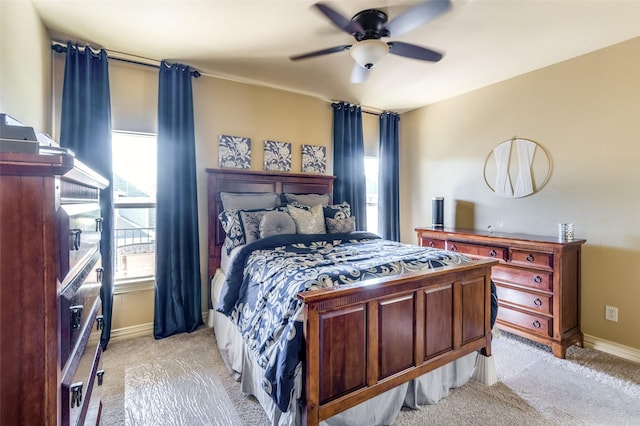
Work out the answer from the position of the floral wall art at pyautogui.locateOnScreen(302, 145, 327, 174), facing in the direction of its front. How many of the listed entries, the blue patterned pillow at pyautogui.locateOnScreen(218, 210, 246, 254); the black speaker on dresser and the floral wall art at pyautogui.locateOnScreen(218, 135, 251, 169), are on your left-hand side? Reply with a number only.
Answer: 1

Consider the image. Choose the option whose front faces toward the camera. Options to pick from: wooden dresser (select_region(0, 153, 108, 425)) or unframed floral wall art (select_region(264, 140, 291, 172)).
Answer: the unframed floral wall art

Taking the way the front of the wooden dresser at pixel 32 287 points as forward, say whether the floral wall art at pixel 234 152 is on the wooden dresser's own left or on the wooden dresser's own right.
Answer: on the wooden dresser's own left

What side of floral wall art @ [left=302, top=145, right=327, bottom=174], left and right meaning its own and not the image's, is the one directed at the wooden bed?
front

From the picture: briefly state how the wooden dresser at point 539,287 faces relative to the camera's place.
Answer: facing the viewer and to the left of the viewer

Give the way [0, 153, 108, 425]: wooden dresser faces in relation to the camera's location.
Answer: facing to the right of the viewer

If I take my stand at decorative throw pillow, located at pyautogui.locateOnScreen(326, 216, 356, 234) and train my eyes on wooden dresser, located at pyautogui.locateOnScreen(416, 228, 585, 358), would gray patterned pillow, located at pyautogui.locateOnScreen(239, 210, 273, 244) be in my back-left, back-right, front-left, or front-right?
back-right

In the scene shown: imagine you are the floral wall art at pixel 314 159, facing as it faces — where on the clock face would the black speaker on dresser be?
The black speaker on dresser is roughly at 9 o'clock from the floral wall art.

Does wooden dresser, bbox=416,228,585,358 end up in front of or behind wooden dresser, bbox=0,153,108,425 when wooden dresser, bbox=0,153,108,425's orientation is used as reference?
in front

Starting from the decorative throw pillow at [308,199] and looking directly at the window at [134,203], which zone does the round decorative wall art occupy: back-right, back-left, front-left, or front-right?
back-left

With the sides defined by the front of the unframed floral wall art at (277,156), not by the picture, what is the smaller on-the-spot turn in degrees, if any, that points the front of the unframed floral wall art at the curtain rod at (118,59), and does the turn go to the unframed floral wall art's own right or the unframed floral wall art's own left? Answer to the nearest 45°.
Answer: approximately 45° to the unframed floral wall art's own right

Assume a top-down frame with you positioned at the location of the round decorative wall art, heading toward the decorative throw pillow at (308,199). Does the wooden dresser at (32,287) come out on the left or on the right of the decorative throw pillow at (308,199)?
left

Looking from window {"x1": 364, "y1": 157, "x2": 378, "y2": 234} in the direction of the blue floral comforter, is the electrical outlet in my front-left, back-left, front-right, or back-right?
front-left

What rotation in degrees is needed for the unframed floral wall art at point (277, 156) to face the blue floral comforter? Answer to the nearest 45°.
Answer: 0° — it already faces it

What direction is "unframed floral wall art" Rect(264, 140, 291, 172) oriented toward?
toward the camera

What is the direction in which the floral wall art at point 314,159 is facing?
toward the camera

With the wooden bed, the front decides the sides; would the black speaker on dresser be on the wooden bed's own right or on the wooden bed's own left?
on the wooden bed's own left

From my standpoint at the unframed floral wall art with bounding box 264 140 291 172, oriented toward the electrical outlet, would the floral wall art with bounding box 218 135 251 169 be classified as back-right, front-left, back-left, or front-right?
back-right

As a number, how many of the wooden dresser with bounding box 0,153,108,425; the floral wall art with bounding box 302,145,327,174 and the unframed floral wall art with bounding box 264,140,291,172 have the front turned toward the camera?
2
